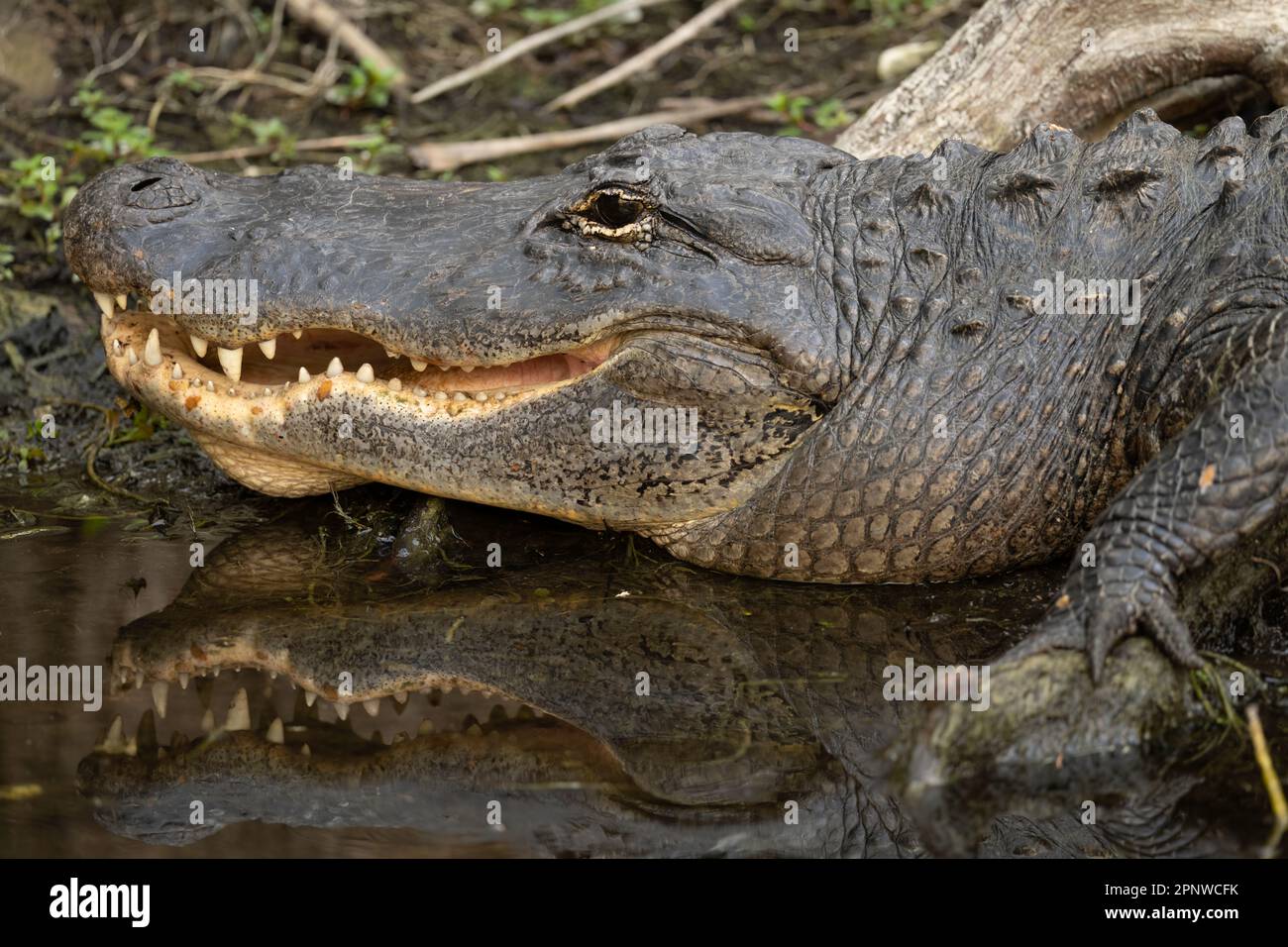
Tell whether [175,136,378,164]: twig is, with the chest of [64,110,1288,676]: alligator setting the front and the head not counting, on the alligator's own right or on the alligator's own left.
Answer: on the alligator's own right

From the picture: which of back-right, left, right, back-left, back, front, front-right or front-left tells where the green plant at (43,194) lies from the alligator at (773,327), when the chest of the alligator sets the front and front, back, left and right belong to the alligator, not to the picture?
front-right

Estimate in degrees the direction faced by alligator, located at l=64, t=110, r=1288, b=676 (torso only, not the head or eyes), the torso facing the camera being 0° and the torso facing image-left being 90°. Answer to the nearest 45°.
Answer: approximately 90°

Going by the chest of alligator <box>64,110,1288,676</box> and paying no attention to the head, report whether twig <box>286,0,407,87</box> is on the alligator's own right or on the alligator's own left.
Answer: on the alligator's own right

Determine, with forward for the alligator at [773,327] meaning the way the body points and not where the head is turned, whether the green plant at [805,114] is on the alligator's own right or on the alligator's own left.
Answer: on the alligator's own right

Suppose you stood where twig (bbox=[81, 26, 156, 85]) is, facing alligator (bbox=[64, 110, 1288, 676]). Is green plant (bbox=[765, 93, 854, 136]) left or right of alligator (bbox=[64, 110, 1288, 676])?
left

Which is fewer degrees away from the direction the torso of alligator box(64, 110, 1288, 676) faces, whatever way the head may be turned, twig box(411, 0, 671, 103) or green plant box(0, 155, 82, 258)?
the green plant

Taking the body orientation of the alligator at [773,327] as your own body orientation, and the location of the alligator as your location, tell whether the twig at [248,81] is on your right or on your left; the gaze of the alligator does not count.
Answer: on your right

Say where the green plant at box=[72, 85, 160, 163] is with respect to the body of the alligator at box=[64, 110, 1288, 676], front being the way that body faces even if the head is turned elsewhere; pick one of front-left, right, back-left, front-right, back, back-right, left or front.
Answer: front-right

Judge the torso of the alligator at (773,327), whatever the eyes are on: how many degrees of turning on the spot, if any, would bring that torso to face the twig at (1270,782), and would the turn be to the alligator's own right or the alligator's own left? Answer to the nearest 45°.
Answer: approximately 135° to the alligator's own left
